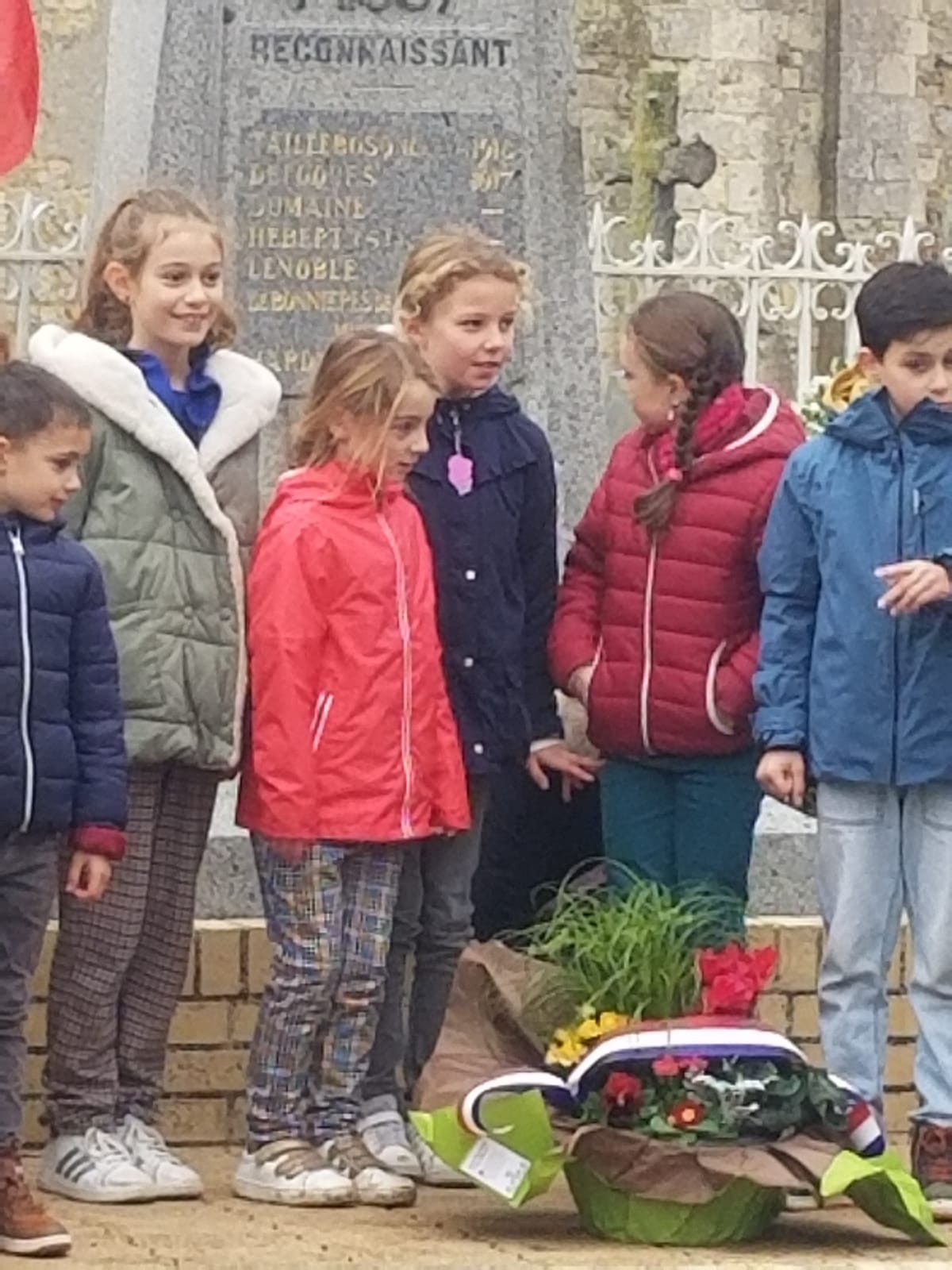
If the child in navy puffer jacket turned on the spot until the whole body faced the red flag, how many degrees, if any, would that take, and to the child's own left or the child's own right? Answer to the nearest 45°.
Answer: approximately 135° to the child's own left

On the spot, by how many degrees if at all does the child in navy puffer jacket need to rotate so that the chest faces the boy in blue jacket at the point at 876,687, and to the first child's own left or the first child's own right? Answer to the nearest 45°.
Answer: approximately 45° to the first child's own left

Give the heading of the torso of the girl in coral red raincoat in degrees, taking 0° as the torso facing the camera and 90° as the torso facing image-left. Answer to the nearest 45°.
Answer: approximately 315°

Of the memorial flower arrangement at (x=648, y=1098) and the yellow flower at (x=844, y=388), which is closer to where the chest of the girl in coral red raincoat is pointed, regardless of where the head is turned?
the memorial flower arrangement
